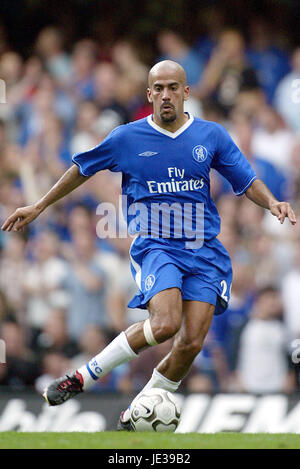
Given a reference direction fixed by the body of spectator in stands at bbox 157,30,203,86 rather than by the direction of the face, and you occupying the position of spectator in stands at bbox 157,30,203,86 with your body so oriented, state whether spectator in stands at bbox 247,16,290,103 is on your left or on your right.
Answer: on your left

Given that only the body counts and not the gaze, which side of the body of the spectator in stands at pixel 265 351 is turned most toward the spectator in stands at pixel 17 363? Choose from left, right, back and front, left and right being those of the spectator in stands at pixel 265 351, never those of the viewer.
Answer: right

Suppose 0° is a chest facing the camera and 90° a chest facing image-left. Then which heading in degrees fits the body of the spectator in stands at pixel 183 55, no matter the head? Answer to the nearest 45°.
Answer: approximately 0°

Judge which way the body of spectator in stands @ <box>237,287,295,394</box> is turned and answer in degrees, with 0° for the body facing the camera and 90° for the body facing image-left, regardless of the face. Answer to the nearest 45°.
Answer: approximately 0°
